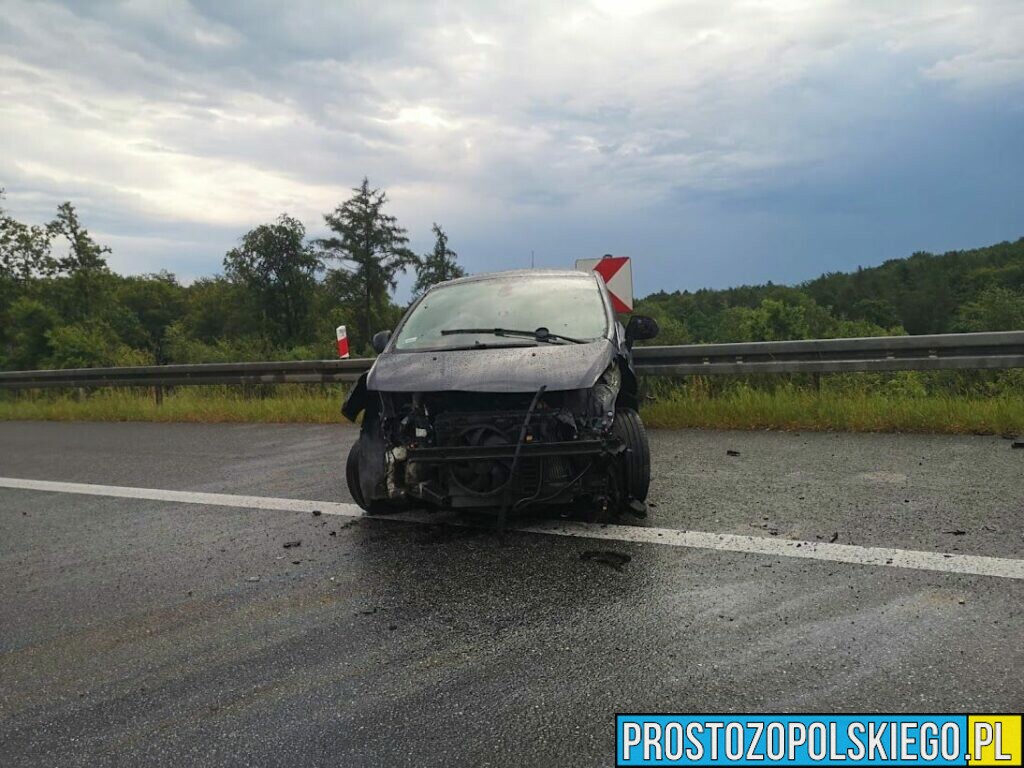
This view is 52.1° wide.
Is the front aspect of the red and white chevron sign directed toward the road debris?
yes

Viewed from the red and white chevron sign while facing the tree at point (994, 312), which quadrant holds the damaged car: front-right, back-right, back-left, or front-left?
back-right

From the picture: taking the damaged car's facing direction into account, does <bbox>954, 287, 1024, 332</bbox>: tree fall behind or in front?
behind

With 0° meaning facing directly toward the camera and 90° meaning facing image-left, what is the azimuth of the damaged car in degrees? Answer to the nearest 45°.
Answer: approximately 0°

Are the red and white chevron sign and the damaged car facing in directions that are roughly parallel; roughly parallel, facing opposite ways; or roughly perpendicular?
roughly parallel

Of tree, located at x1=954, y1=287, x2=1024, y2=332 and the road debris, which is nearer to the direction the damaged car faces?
the road debris

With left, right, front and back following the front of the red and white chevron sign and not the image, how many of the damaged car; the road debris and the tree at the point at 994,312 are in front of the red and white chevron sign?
2

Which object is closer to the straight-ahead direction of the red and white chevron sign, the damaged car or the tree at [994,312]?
the damaged car

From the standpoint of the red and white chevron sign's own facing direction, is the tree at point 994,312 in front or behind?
behind

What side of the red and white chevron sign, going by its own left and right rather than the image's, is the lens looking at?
front

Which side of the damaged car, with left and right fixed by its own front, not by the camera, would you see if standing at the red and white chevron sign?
back

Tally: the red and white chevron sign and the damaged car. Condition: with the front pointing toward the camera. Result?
2
